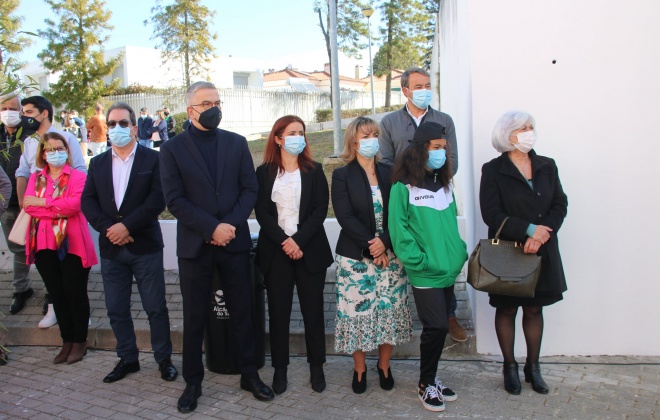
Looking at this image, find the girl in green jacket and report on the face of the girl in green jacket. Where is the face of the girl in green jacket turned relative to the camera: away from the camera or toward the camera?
toward the camera

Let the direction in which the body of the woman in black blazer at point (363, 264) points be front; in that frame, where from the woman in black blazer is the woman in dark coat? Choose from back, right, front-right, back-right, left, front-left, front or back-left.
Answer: front-left

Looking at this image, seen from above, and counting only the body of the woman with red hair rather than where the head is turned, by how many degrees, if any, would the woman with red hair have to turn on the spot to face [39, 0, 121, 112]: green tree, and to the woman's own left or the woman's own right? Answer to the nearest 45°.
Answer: approximately 180°

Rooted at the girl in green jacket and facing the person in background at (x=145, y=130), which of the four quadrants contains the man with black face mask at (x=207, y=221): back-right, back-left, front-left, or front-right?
front-left

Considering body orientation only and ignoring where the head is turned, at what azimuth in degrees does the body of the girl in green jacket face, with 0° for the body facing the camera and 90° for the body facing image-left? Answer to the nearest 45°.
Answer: approximately 315°

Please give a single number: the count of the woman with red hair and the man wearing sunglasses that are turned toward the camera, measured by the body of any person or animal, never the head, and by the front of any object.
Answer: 2

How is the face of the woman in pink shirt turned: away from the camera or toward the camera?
toward the camera

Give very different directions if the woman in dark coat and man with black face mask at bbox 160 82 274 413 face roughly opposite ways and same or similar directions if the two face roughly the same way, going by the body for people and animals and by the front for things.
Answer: same or similar directions

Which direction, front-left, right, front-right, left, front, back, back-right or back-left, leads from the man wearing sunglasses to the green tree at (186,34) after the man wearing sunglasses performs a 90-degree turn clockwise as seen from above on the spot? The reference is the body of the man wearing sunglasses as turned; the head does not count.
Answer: right

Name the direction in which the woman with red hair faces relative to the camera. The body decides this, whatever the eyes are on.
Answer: toward the camera

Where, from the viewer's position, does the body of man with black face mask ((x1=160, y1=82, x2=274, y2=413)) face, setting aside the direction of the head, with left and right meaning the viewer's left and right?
facing the viewer and to the right of the viewer

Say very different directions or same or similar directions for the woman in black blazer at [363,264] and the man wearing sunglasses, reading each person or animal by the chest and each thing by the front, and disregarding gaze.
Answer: same or similar directions

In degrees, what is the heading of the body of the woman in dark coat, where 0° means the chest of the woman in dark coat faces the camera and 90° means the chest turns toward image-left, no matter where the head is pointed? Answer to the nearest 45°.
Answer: approximately 315°

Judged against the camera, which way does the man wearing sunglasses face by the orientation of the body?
toward the camera

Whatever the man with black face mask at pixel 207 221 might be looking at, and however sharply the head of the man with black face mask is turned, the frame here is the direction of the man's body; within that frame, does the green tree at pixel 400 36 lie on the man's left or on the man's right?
on the man's left

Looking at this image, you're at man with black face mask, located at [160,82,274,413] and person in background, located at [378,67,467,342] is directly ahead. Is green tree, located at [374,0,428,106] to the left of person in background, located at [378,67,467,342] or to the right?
left
